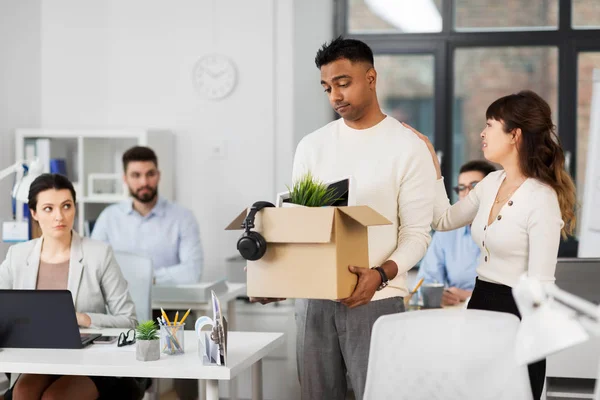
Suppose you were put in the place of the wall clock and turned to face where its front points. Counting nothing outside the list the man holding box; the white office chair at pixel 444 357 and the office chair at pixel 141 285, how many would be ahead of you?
3

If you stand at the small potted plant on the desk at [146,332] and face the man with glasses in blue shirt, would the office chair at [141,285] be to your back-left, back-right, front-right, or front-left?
front-left

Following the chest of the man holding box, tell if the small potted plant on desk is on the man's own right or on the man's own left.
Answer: on the man's own right

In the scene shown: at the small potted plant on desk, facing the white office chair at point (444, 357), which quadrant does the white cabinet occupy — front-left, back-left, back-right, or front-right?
back-left

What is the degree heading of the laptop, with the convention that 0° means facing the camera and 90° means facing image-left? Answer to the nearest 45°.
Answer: approximately 225°

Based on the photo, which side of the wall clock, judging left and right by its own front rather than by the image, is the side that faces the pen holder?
front

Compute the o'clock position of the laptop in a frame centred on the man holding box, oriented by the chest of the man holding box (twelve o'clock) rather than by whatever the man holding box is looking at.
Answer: The laptop is roughly at 2 o'clock from the man holding box.

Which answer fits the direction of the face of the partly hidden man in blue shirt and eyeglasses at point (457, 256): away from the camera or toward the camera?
toward the camera

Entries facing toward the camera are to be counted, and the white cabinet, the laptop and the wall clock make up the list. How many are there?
2

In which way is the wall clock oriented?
toward the camera

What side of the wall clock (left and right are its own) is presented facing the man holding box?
front

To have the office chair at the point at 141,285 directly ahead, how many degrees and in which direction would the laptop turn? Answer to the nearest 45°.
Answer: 0° — it already faces it

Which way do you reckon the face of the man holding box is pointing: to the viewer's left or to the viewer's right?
to the viewer's left

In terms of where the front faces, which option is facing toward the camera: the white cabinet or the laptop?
the white cabinet

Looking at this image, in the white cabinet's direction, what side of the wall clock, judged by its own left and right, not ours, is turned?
right

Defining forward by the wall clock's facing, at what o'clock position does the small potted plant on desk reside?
The small potted plant on desk is roughly at 12 o'clock from the wall clock.

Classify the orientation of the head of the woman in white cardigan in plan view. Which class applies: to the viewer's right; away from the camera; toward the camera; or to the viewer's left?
to the viewer's left

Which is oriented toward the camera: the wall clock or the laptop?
the wall clock

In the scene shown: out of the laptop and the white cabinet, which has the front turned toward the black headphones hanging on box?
the white cabinet

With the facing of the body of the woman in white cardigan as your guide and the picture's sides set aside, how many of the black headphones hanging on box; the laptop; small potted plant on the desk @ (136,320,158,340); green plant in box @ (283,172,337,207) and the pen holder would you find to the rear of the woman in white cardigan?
0

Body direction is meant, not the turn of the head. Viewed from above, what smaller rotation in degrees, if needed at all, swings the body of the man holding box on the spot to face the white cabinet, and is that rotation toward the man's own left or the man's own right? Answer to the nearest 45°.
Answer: approximately 90° to the man's own right

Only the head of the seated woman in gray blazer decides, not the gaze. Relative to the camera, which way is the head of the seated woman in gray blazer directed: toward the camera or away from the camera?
toward the camera

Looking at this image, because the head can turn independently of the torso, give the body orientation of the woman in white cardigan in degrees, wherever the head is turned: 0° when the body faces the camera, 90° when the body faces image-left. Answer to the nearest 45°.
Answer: approximately 45°

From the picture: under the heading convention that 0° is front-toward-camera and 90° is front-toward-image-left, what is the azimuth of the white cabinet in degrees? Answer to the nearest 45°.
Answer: approximately 0°
